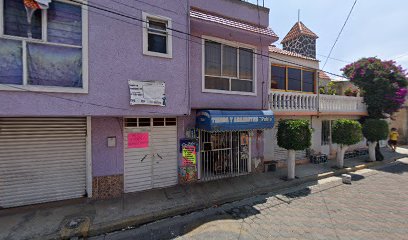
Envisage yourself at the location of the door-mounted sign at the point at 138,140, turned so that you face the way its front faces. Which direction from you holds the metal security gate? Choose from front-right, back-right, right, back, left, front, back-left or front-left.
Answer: left

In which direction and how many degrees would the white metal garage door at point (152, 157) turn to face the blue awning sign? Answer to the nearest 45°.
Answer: approximately 90° to its left

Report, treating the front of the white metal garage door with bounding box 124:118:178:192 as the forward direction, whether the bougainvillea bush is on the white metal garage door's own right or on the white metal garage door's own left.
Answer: on the white metal garage door's own left

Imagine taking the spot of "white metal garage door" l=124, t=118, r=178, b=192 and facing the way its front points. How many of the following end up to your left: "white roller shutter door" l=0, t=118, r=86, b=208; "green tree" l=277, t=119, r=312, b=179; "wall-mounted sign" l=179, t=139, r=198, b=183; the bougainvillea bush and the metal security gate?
4

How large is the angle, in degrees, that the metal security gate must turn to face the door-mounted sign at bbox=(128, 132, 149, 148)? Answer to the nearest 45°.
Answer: approximately 90° to its right

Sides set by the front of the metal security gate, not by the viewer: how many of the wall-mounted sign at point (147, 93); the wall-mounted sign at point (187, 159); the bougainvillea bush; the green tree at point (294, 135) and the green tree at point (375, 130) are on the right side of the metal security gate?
2

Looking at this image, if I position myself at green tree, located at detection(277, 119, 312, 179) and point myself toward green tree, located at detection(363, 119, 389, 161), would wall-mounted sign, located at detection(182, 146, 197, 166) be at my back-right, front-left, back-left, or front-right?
back-left

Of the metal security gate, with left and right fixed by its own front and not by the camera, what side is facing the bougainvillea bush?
left

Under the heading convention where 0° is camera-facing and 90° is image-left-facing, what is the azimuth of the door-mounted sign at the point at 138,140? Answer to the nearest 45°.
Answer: approximately 0°

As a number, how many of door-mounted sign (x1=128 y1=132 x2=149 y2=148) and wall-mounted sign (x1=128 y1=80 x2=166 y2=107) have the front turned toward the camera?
2
